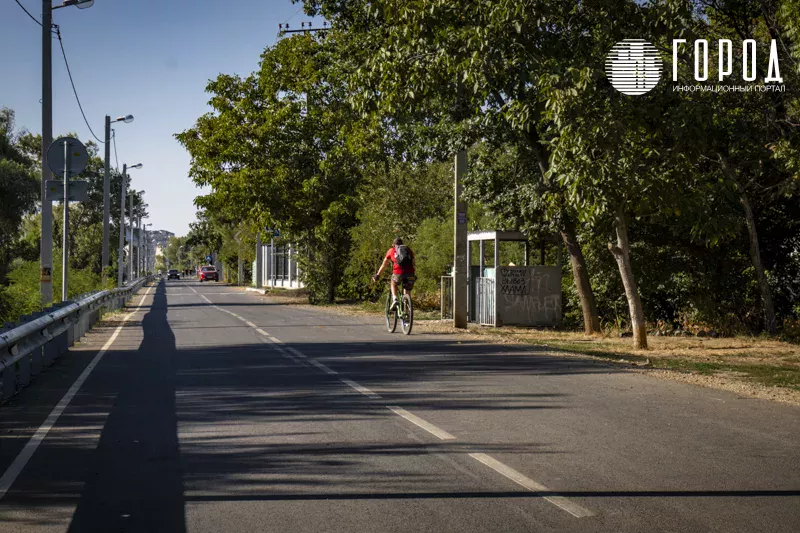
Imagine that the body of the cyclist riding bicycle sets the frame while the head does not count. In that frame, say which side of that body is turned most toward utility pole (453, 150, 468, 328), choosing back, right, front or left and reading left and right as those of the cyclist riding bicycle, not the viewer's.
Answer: right

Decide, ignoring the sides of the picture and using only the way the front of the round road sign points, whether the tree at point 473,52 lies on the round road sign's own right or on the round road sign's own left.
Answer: on the round road sign's own right

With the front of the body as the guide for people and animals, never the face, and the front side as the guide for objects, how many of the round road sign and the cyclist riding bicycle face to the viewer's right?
0

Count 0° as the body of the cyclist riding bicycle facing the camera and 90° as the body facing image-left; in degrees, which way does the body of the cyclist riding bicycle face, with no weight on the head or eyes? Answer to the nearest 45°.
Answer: approximately 135°

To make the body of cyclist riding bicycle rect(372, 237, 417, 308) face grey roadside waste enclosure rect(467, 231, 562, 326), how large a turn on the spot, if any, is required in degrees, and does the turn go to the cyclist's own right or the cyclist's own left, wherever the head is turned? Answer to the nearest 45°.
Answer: approximately 90° to the cyclist's own right

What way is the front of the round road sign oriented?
away from the camera

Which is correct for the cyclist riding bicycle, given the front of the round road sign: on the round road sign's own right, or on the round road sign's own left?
on the round road sign's own right
